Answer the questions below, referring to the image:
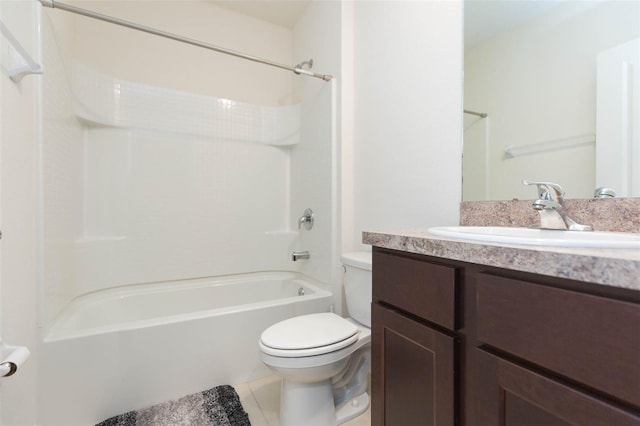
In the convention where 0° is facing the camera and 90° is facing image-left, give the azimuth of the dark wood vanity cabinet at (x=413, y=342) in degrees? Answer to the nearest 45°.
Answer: approximately 45°

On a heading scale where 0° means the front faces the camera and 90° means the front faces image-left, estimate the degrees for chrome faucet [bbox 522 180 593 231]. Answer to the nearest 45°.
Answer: approximately 45°

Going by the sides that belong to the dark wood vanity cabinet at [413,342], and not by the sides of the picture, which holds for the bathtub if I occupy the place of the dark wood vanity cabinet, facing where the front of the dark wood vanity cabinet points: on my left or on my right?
on my right

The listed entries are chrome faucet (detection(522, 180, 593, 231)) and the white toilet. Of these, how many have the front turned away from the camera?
0

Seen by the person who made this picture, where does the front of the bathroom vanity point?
facing the viewer and to the left of the viewer

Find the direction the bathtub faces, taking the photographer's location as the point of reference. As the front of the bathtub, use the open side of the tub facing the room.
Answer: facing the viewer

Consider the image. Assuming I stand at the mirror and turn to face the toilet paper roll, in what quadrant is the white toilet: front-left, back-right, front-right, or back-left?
front-right

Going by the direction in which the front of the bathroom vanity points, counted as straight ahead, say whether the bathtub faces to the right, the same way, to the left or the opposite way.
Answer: to the left

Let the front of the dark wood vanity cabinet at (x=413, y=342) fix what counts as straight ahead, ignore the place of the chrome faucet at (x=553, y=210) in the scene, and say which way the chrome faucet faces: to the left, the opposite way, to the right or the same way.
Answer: the same way

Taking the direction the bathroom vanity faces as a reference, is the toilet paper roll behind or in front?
in front
